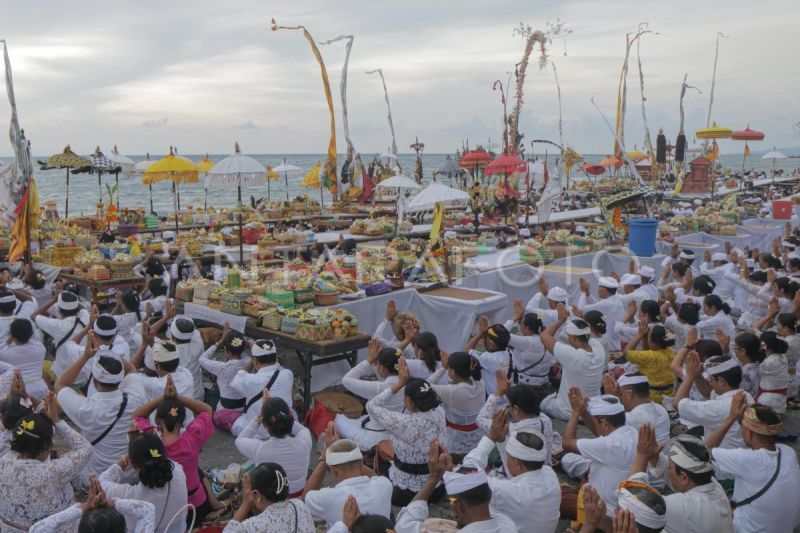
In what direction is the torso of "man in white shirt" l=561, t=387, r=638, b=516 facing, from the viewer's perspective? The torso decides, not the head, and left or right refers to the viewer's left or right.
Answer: facing away from the viewer and to the left of the viewer

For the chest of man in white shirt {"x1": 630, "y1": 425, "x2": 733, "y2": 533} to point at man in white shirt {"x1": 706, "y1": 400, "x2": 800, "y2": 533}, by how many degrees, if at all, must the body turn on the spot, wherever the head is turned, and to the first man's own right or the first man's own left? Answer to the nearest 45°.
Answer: approximately 90° to the first man's own right

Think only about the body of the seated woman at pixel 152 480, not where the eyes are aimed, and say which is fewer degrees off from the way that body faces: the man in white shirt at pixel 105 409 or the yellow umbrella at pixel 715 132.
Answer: the man in white shirt

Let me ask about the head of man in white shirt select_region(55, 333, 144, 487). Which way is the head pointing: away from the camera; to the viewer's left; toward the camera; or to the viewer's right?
away from the camera

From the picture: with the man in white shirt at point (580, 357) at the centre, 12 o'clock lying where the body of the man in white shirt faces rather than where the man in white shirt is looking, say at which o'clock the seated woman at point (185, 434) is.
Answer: The seated woman is roughly at 9 o'clock from the man in white shirt.

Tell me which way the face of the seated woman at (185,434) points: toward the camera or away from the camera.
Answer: away from the camera

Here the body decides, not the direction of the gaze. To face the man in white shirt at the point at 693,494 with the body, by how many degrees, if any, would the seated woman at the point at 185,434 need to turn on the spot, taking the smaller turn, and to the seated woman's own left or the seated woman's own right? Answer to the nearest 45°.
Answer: approximately 135° to the seated woman's own right

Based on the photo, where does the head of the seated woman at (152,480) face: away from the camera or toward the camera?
away from the camera

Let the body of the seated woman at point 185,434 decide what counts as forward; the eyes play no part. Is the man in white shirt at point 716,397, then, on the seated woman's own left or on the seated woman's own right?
on the seated woman's own right

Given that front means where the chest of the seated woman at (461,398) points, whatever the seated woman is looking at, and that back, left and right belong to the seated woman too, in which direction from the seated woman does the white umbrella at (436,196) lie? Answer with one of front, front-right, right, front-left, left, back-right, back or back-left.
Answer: front-right

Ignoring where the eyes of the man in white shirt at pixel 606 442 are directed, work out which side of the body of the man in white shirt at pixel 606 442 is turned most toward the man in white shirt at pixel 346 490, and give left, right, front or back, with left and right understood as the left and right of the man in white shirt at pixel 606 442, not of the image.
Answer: left

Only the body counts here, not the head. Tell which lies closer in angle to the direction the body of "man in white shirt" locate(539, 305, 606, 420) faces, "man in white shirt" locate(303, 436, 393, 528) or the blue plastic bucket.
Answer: the blue plastic bucket

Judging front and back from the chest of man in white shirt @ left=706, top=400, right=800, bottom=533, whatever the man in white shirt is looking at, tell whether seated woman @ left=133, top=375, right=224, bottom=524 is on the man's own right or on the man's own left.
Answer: on the man's own left

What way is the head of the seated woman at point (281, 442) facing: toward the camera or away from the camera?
away from the camera
